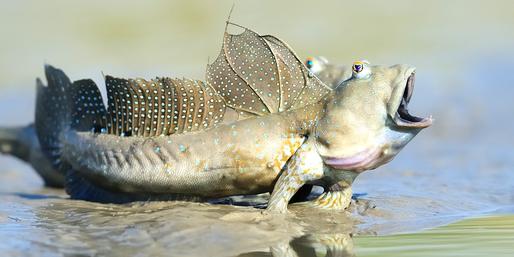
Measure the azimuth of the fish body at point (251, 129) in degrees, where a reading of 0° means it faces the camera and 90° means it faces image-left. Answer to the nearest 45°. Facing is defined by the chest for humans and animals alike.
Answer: approximately 270°
